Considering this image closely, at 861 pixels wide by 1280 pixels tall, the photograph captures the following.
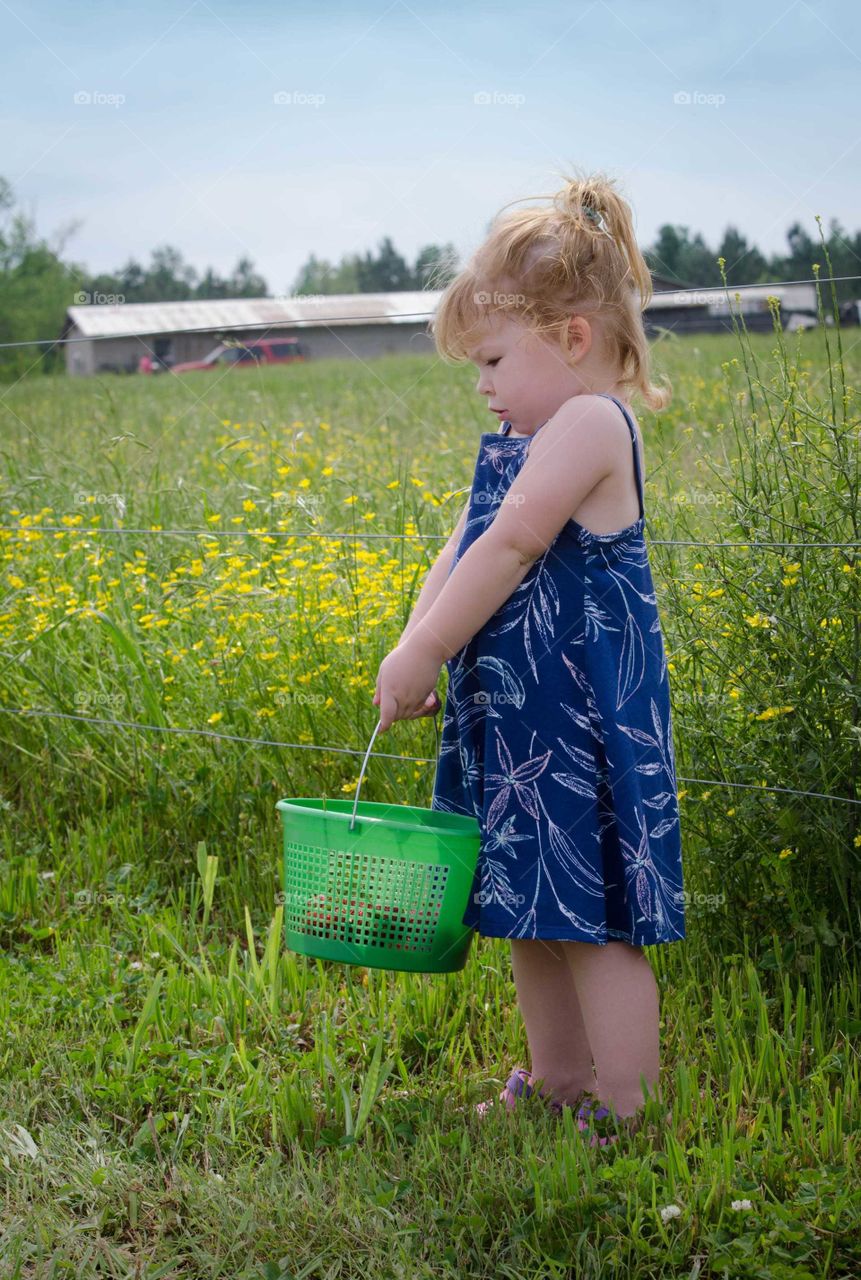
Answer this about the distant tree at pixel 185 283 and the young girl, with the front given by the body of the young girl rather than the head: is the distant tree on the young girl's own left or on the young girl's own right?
on the young girl's own right

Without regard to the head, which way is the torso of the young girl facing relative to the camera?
to the viewer's left

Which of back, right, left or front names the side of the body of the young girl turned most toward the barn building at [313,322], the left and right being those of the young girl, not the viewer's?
right

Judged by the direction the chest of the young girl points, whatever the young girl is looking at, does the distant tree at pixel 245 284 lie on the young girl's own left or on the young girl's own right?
on the young girl's own right

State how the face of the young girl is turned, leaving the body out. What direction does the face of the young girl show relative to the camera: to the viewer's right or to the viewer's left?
to the viewer's left
